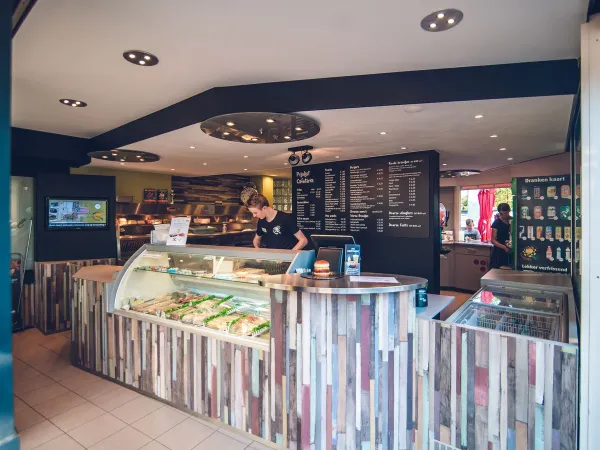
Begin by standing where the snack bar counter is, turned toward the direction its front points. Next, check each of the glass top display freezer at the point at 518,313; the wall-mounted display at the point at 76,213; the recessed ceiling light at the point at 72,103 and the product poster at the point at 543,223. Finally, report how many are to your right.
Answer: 2

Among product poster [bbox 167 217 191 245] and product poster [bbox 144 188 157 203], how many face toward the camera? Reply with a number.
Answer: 2

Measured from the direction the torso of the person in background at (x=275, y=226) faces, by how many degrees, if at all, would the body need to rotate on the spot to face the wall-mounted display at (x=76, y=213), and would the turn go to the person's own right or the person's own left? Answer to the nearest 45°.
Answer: approximately 90° to the person's own right

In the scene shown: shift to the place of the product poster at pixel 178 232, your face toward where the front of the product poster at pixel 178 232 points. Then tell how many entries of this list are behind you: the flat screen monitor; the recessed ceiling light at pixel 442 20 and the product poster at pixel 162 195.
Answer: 1

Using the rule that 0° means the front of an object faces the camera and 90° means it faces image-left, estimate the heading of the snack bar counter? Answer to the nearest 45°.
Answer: approximately 45°
